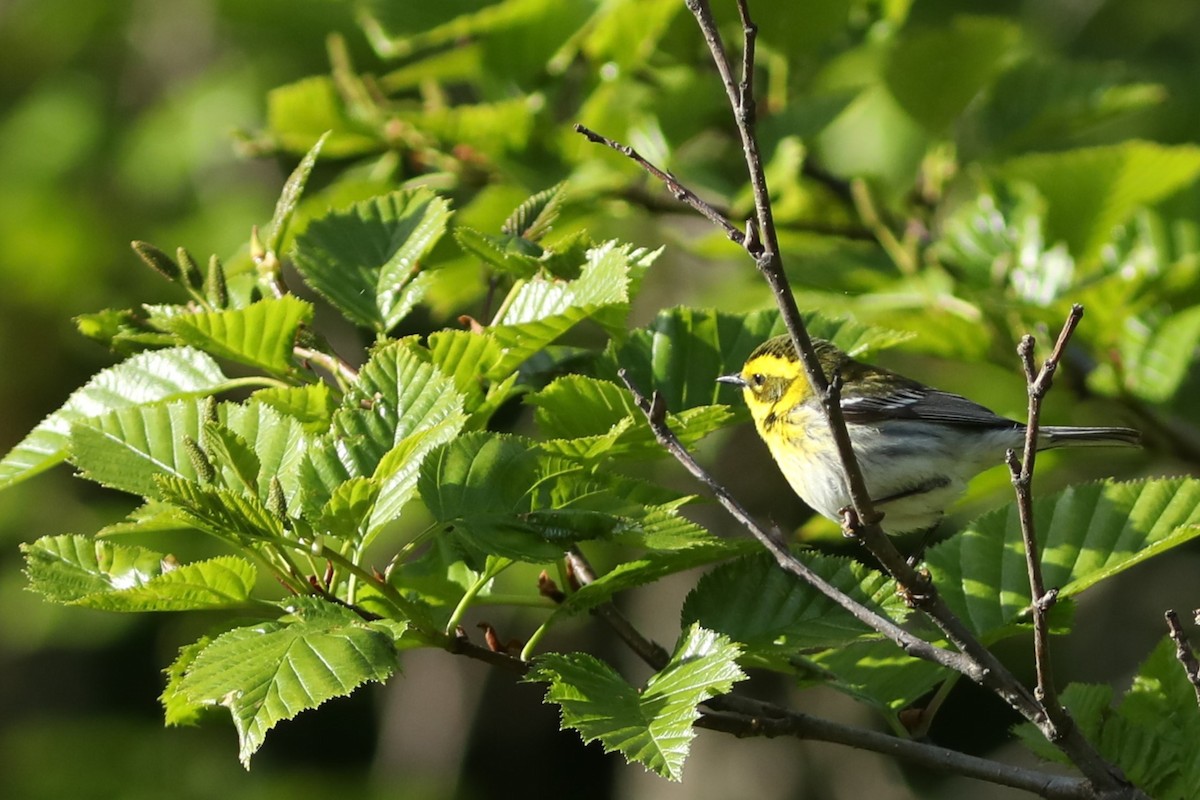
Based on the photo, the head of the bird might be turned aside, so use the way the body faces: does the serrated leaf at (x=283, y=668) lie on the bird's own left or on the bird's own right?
on the bird's own left

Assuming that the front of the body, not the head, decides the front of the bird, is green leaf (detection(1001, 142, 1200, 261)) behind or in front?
behind

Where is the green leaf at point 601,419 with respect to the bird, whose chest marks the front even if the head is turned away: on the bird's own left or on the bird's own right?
on the bird's own left

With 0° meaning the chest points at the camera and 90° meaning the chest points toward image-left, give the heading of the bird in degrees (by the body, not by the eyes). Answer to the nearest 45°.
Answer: approximately 90°

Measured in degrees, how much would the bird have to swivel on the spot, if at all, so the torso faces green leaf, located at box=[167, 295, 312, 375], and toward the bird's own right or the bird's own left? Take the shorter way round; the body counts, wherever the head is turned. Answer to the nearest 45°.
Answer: approximately 45° to the bird's own left

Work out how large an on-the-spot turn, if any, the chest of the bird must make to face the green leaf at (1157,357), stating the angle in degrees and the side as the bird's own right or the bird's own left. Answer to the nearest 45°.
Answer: approximately 135° to the bird's own right
